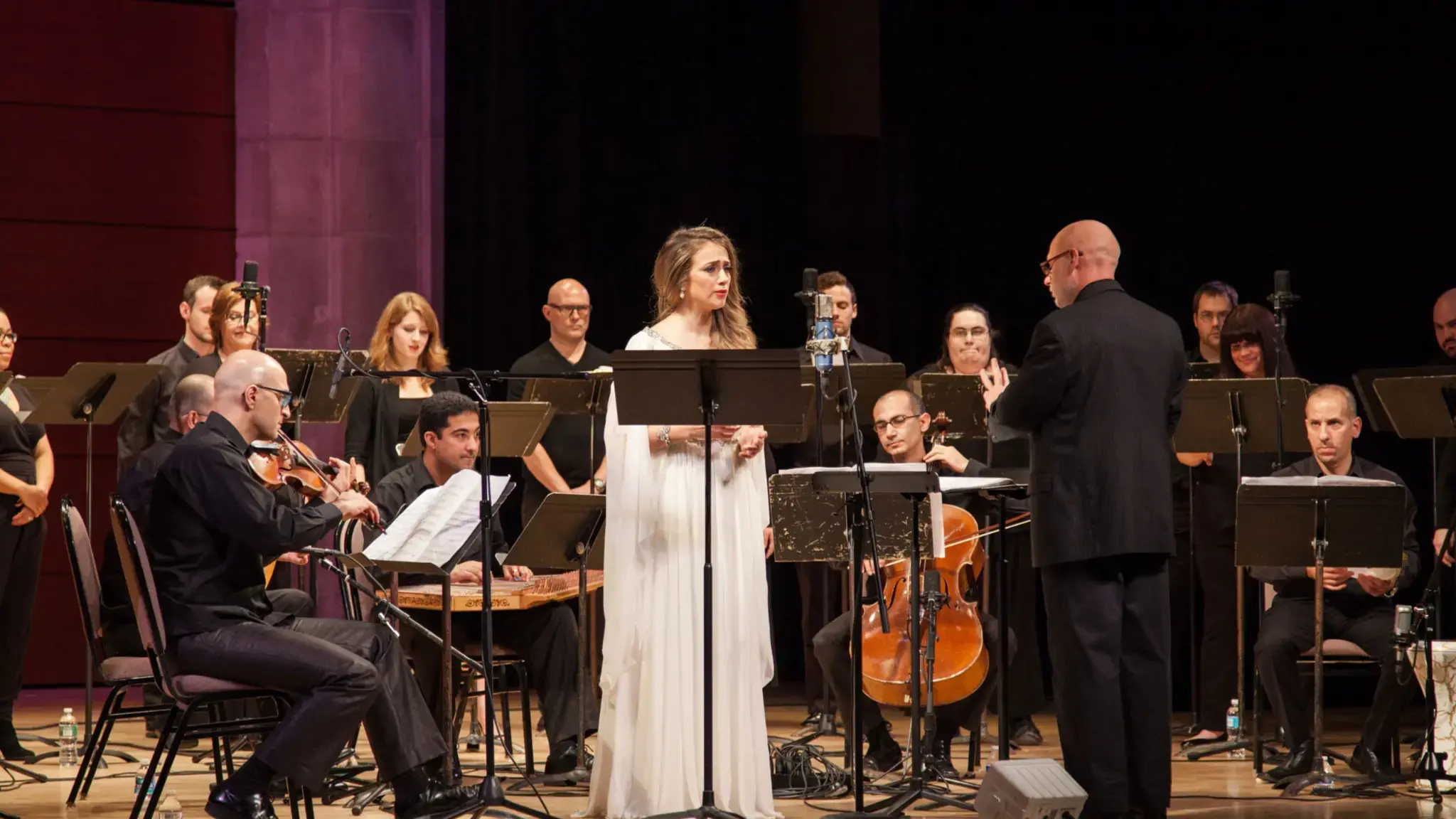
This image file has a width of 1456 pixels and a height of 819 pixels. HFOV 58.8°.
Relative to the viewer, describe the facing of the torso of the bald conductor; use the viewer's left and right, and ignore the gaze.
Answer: facing away from the viewer and to the left of the viewer

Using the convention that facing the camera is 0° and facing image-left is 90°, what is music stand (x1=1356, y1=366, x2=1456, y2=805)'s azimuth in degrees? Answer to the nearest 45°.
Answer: approximately 180°

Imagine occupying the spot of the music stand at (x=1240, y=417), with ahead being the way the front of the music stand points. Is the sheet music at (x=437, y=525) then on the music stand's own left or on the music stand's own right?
on the music stand's own left

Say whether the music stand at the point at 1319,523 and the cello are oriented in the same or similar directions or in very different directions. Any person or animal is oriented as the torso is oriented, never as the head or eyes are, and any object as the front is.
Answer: very different directions

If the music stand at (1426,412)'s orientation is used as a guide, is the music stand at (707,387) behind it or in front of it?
behind

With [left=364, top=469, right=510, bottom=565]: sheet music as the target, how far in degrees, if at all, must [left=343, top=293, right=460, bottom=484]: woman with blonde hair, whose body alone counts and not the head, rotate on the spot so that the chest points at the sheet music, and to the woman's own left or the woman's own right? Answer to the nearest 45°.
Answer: approximately 45° to the woman's own right

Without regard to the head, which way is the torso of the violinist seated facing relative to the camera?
to the viewer's right

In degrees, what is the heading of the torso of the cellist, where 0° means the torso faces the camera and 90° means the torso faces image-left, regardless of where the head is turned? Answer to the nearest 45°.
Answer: approximately 0°

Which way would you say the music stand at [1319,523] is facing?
away from the camera

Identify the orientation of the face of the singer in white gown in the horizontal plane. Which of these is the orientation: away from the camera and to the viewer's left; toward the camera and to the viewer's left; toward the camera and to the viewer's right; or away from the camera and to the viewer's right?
toward the camera and to the viewer's right

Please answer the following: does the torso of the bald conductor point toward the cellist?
yes

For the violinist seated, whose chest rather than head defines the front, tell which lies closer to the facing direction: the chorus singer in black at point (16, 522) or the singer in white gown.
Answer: the singer in white gown

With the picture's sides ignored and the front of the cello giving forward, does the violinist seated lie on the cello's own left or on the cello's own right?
on the cello's own right

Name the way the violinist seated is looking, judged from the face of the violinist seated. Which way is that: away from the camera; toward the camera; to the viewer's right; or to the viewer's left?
to the viewer's right

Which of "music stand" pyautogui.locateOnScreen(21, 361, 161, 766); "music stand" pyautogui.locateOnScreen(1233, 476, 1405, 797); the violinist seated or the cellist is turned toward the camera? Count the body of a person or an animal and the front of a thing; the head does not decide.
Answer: the cellist
